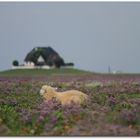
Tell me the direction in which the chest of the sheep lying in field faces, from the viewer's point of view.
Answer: to the viewer's left
